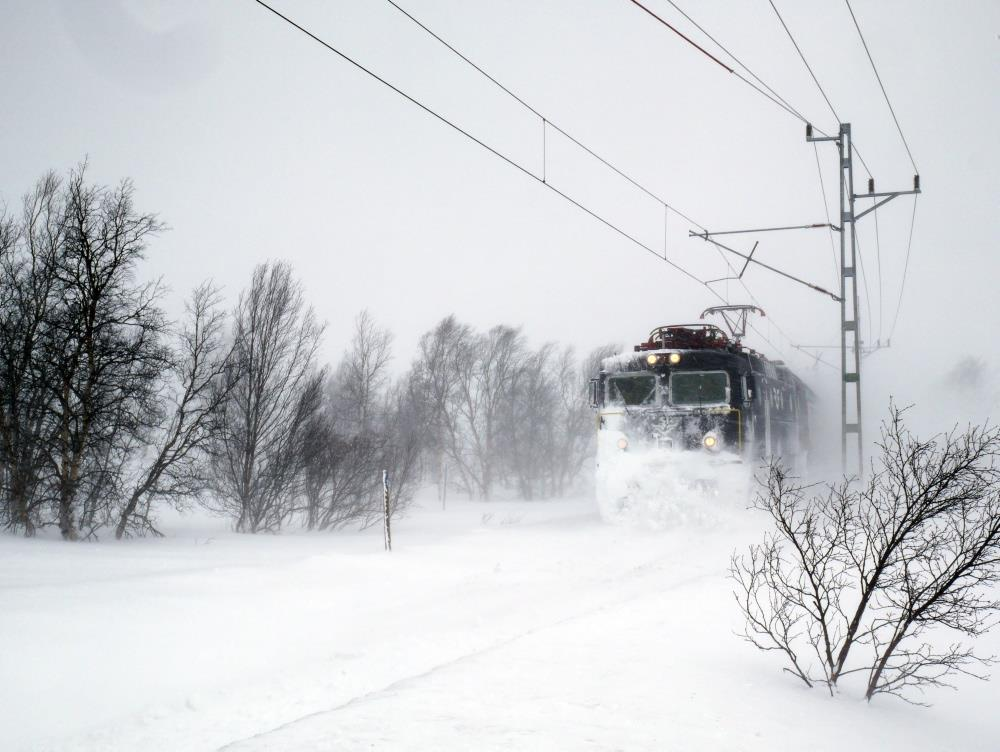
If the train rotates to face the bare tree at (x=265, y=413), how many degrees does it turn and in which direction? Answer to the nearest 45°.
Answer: approximately 45° to its right

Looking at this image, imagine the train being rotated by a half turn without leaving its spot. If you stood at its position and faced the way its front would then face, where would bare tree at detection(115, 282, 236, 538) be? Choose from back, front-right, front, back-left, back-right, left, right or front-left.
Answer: back-left

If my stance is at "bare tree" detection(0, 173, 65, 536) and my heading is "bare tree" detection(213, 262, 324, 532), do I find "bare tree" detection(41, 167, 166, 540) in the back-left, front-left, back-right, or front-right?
front-right

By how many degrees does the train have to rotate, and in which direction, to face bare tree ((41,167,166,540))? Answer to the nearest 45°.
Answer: approximately 45° to its right

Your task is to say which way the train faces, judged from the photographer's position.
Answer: facing the viewer and to the left of the viewer
